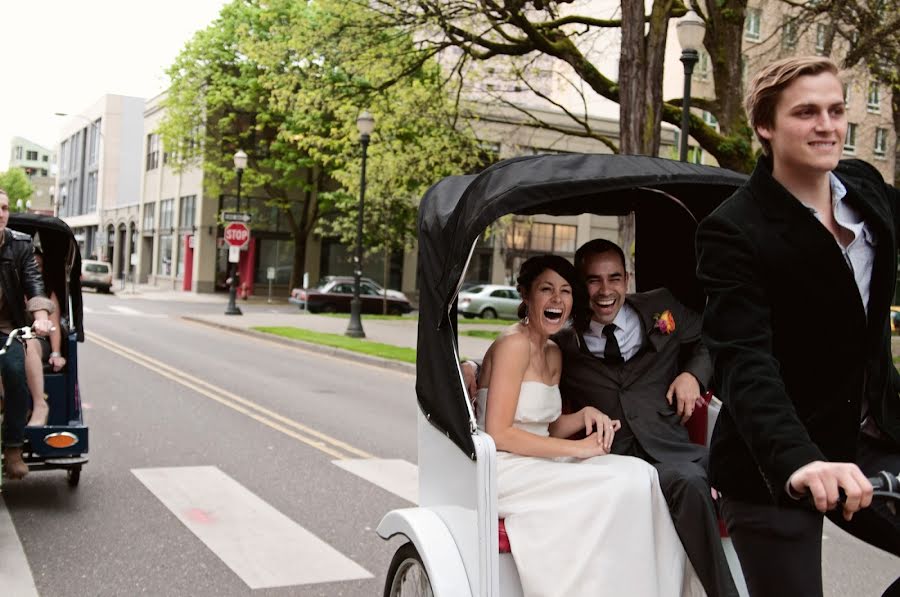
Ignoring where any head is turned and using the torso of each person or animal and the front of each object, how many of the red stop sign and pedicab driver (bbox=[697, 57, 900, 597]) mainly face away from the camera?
0

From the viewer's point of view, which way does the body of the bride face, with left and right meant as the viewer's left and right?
facing the viewer and to the right of the viewer

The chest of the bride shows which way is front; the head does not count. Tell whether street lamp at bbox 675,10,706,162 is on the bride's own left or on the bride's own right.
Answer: on the bride's own left

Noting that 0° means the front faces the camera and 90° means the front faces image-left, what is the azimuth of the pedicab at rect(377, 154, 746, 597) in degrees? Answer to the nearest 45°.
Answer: approximately 315°

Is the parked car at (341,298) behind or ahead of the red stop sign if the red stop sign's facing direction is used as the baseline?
behind

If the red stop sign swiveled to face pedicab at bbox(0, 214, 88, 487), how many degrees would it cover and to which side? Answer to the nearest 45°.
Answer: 0° — it already faces it

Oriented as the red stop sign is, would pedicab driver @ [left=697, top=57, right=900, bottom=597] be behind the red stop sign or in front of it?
in front

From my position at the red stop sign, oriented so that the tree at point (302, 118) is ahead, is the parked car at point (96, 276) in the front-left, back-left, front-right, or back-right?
front-left

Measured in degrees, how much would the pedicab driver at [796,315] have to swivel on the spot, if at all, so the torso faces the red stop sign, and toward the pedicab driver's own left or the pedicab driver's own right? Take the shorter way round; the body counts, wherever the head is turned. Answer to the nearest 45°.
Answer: approximately 180°

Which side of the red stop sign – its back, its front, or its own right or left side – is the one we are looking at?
front

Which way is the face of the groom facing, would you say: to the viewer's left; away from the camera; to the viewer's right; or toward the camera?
toward the camera

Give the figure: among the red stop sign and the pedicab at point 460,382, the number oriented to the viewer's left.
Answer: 0

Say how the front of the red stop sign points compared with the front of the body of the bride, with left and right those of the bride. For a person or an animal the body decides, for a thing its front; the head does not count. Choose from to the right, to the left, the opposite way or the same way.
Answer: the same way

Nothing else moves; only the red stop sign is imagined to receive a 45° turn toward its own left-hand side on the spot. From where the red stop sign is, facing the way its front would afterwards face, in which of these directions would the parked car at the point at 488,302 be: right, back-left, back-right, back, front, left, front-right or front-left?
left
